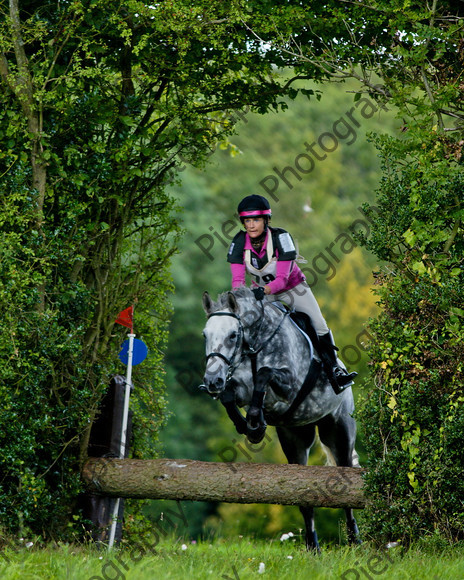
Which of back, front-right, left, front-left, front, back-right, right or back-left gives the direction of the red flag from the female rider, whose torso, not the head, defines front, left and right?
right

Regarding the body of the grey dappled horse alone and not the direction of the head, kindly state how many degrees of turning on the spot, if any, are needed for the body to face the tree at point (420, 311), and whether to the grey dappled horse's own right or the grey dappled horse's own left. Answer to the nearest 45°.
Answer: approximately 90° to the grey dappled horse's own left

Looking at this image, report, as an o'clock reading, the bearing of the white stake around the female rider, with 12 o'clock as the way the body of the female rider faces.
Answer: The white stake is roughly at 3 o'clock from the female rider.

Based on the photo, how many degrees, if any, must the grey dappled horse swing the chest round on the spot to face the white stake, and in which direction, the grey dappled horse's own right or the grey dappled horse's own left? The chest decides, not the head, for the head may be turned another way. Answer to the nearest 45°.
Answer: approximately 90° to the grey dappled horse's own right

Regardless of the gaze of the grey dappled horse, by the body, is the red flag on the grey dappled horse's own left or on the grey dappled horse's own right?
on the grey dappled horse's own right
